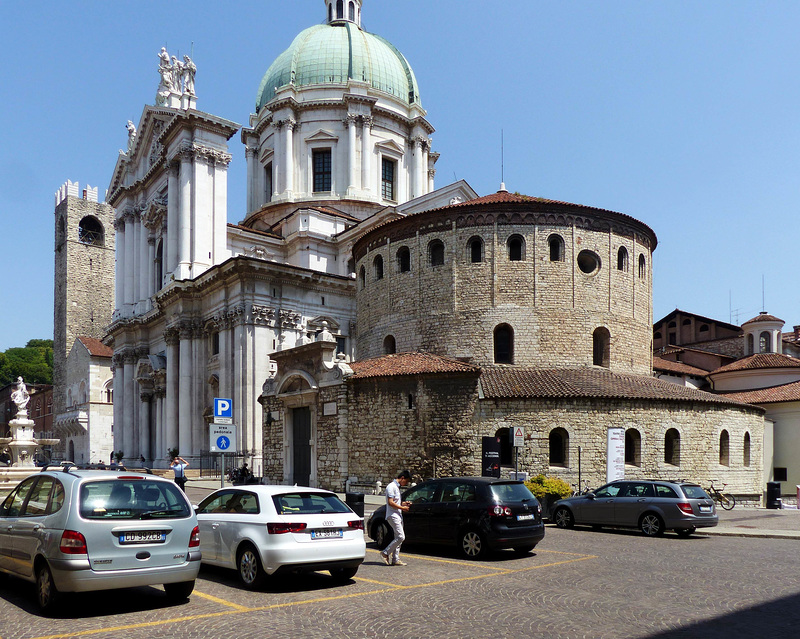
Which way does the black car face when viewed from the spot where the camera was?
facing away from the viewer and to the left of the viewer

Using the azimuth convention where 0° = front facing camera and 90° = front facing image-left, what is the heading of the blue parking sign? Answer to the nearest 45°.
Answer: approximately 0°

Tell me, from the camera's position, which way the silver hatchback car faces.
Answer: facing away from the viewer and to the left of the viewer

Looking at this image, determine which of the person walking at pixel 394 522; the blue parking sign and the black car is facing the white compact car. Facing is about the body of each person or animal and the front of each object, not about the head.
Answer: the blue parking sign

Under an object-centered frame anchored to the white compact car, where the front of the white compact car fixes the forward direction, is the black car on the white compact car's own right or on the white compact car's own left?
on the white compact car's own right

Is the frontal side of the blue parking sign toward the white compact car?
yes

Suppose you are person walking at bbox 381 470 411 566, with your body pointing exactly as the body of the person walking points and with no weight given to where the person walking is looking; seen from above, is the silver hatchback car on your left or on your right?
on your right
